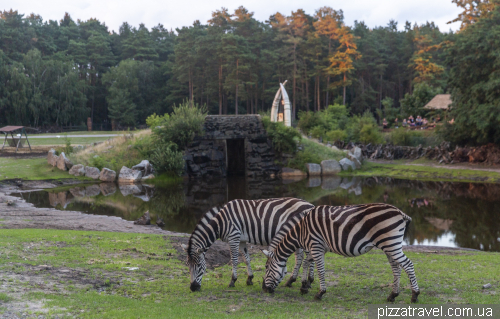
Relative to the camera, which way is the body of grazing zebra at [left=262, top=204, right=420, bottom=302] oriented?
to the viewer's left

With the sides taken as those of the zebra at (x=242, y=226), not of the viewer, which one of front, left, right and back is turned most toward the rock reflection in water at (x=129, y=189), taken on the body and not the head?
right

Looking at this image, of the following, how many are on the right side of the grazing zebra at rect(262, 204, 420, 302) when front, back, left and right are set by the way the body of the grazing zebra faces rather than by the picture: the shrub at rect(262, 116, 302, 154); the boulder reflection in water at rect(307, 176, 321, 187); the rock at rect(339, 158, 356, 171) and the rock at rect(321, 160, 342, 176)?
4

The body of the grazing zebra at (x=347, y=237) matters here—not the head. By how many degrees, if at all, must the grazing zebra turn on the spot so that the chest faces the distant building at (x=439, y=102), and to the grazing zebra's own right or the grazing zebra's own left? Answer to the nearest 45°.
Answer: approximately 90° to the grazing zebra's own right

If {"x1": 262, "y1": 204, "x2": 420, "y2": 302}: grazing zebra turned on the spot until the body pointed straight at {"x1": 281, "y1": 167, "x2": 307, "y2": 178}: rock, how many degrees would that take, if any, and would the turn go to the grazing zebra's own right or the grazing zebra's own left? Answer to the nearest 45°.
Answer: approximately 90° to the grazing zebra's own right

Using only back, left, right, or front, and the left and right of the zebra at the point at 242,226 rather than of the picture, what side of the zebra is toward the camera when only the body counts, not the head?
left

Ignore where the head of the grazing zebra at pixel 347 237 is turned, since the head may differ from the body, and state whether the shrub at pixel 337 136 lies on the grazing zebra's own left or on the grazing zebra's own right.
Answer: on the grazing zebra's own right

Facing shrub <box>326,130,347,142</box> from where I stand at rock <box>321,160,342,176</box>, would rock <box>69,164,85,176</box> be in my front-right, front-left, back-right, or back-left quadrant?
back-left

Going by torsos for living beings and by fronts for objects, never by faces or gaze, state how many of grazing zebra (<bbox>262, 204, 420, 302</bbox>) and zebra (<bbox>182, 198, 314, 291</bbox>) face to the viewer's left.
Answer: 2
